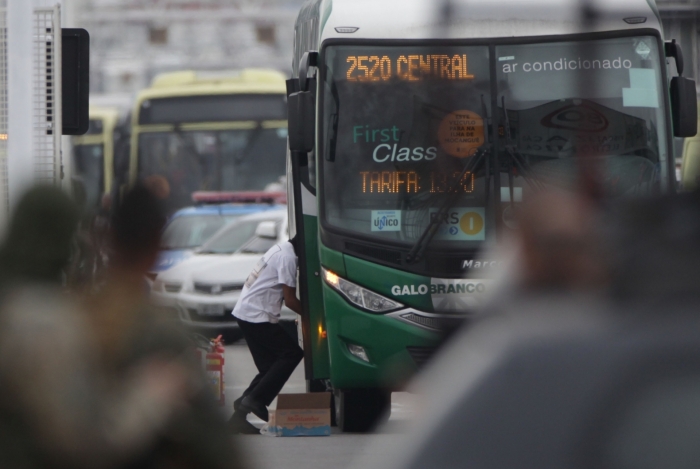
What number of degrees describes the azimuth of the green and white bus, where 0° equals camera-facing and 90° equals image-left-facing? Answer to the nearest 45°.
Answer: approximately 0°

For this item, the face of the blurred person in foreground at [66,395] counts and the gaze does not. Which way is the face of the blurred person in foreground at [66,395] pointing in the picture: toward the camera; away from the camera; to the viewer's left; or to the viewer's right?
away from the camera

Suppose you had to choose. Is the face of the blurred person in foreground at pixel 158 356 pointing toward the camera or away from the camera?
away from the camera

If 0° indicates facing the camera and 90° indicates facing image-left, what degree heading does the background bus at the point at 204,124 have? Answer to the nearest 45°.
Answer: approximately 0°

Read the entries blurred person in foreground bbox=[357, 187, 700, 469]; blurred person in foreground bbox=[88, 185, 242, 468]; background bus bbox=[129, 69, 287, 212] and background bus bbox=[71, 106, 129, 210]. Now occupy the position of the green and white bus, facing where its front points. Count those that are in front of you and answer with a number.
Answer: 2

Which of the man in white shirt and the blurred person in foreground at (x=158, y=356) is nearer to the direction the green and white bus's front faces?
the blurred person in foreground

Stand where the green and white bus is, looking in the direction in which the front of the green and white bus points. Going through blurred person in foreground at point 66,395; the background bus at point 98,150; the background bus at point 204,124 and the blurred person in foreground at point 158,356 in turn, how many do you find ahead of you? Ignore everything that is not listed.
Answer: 2

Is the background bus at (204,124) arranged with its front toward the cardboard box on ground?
yes

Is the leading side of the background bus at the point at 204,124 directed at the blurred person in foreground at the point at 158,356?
yes

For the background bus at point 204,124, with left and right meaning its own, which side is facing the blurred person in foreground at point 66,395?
front

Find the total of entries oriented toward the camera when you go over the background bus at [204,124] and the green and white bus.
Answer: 2
